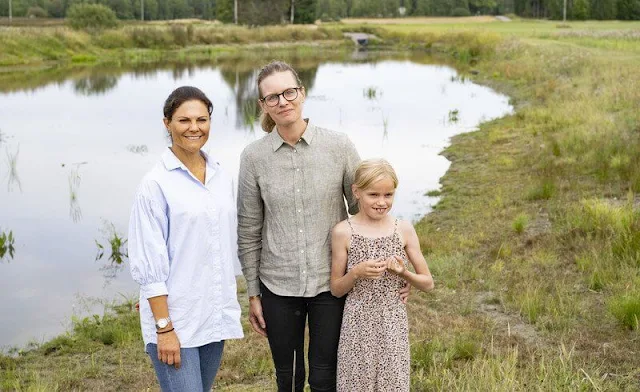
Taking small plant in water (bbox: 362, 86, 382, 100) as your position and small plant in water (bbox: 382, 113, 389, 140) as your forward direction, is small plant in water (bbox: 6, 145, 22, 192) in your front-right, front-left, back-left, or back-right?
front-right

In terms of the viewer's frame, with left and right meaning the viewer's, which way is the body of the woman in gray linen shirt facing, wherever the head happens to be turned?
facing the viewer

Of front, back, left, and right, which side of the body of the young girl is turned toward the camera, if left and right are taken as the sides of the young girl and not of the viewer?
front

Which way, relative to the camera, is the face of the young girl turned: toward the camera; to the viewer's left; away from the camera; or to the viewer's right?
toward the camera

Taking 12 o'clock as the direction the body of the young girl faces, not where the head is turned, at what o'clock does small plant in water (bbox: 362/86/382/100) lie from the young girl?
The small plant in water is roughly at 6 o'clock from the young girl.

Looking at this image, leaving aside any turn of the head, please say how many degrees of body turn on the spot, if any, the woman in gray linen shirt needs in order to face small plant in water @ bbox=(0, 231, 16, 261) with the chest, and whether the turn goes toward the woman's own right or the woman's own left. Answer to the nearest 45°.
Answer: approximately 135° to the woman's own right

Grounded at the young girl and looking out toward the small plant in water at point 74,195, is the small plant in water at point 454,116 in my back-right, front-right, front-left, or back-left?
front-right

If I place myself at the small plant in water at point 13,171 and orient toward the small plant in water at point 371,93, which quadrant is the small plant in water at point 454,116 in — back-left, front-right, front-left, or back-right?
front-right

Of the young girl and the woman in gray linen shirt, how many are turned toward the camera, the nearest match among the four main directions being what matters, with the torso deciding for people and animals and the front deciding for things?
2

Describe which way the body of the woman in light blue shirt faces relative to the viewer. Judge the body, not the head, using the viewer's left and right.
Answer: facing the viewer and to the right of the viewer

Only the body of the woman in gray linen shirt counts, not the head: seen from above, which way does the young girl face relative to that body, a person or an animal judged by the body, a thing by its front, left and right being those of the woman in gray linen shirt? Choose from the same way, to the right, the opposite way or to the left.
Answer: the same way

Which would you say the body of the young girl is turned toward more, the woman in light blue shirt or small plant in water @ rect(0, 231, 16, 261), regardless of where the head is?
the woman in light blue shirt

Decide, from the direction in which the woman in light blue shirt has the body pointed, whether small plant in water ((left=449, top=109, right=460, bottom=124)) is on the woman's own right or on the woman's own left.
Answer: on the woman's own left
